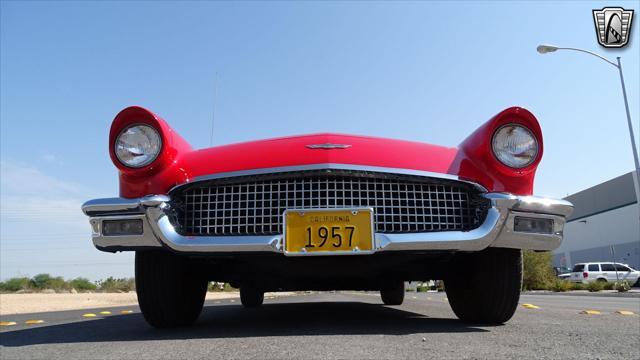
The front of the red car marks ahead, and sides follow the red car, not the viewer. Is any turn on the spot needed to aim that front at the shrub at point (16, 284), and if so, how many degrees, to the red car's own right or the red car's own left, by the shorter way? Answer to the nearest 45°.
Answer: approximately 135° to the red car's own right

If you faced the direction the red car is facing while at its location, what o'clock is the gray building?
The gray building is roughly at 7 o'clock from the red car.

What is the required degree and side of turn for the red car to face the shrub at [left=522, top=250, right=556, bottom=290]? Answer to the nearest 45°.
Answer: approximately 135° to its left

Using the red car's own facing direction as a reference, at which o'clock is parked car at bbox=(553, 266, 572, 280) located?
The parked car is roughly at 7 o'clock from the red car.

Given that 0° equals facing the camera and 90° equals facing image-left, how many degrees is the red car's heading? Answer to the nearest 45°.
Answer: approximately 0°

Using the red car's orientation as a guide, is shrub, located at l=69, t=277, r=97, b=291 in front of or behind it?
behind
